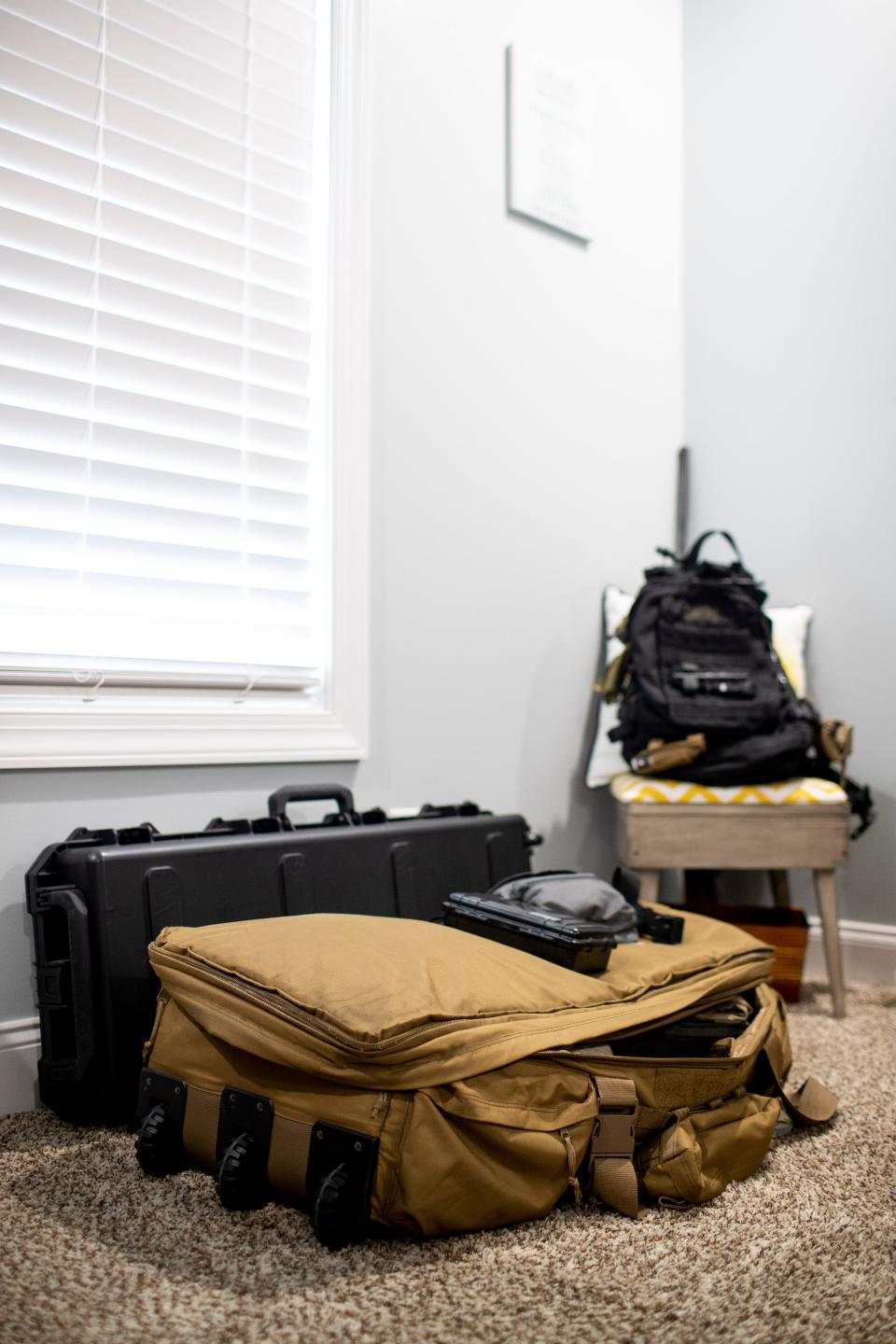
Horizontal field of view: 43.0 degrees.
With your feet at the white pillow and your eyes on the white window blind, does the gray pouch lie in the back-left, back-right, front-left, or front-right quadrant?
front-left

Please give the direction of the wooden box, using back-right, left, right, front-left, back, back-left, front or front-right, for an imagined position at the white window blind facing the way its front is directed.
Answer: front-left

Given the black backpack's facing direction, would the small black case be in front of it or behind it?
in front

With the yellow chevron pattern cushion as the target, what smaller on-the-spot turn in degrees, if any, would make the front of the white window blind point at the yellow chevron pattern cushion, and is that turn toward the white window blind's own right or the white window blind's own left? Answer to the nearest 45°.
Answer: approximately 45° to the white window blind's own left

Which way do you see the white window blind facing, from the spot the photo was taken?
facing the viewer and to the right of the viewer

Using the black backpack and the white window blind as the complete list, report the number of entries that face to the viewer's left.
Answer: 0

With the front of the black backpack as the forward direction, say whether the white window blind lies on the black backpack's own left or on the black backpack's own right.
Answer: on the black backpack's own right

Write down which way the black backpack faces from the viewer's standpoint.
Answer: facing the viewer

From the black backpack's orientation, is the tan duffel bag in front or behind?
in front
